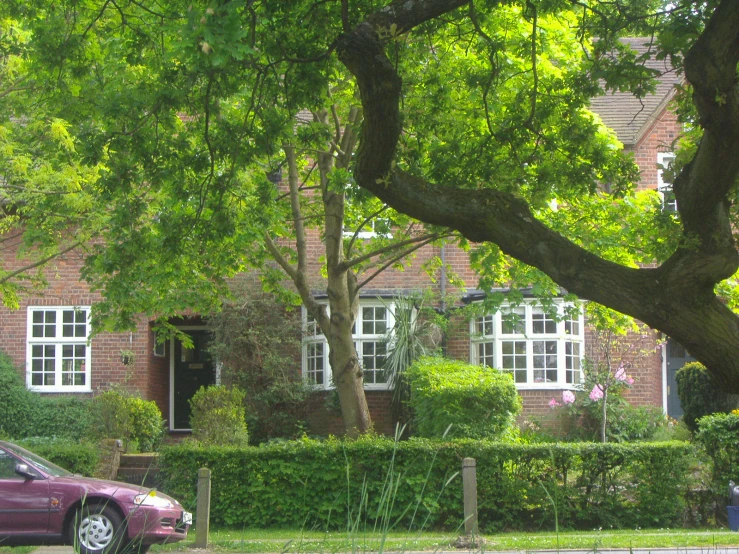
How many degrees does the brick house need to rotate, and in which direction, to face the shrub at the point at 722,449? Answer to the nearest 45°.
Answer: approximately 45° to its left

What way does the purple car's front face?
to the viewer's right

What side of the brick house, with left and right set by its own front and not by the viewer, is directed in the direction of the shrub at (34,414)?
right

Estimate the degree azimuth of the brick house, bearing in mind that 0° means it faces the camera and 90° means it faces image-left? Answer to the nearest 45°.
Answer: approximately 0°

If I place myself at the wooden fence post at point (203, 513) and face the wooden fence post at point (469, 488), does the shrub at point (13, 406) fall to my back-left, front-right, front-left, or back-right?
back-left

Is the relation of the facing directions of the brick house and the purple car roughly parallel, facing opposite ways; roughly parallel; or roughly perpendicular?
roughly perpendicular

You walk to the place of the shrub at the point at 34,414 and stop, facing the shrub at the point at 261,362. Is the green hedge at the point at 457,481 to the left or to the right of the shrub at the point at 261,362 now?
right
